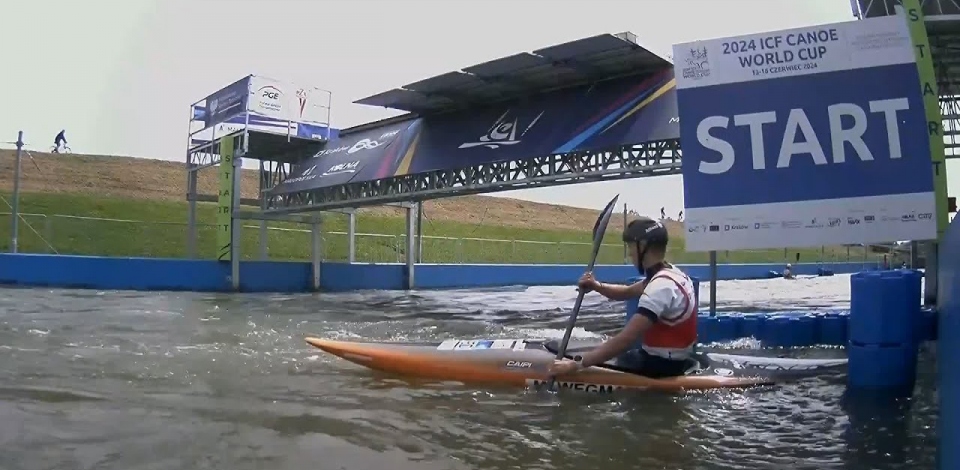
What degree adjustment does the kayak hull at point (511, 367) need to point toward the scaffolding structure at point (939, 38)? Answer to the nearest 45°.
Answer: approximately 135° to its right

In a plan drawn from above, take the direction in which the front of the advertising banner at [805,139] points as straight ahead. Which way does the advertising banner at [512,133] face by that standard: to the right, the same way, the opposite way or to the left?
the same way

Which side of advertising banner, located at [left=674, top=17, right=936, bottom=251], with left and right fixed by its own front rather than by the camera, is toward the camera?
front

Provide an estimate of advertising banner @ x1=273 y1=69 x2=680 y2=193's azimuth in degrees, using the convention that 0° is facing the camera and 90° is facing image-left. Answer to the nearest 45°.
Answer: approximately 45°

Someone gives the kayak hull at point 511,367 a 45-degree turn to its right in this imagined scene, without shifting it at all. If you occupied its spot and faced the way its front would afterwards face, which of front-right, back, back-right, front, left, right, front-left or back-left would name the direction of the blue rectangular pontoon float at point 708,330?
right

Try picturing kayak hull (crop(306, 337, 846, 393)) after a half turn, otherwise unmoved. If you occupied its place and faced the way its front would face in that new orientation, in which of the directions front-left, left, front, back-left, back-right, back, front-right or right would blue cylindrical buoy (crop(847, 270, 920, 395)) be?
front

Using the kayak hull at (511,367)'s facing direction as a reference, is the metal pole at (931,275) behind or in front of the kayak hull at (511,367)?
behind

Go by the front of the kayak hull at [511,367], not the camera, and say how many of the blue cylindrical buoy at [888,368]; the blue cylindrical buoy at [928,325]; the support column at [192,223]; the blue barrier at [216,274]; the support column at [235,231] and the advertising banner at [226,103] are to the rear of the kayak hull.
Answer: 2

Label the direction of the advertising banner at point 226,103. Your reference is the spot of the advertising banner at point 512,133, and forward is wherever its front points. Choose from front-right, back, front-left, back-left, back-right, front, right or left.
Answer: right

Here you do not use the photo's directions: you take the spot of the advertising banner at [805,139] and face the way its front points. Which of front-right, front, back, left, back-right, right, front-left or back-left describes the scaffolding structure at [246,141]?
back-right

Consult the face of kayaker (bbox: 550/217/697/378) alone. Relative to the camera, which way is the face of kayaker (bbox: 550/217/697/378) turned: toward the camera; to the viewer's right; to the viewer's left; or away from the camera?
to the viewer's left

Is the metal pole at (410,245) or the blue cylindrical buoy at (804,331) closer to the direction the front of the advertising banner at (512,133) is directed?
the blue cylindrical buoy

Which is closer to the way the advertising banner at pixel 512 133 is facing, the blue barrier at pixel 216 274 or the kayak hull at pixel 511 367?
the kayak hull

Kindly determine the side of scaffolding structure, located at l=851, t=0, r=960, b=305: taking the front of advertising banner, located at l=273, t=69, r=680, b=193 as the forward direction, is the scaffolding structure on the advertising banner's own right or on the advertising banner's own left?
on the advertising banner's own left

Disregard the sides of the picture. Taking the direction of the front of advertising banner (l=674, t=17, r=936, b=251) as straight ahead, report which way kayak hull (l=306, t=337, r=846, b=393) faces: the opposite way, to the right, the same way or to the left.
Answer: to the right

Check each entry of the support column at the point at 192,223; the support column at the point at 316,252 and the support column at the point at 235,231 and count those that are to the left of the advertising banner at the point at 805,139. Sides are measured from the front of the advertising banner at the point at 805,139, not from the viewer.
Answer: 0

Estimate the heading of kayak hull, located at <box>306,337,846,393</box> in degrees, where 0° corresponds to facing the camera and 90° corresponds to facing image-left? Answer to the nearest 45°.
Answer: approximately 90°

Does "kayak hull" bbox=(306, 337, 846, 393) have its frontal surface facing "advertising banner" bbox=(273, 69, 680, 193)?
no

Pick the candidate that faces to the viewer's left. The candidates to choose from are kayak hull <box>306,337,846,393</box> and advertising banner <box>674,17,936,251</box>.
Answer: the kayak hull

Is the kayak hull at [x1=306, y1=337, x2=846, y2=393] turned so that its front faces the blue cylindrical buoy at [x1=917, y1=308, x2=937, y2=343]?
no
